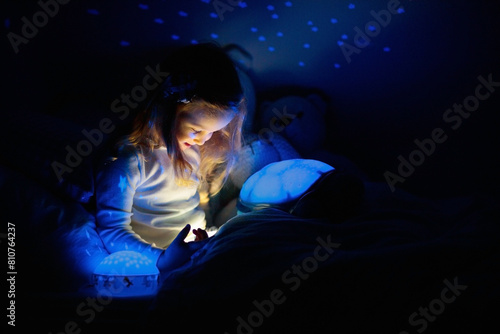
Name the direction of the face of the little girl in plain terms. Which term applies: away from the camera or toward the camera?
toward the camera

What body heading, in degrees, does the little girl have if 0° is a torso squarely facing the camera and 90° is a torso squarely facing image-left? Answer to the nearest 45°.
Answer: approximately 315°
